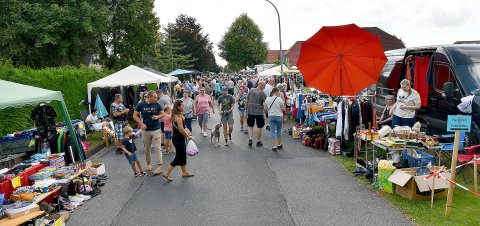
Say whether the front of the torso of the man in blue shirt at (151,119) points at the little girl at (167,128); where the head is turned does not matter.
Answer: no

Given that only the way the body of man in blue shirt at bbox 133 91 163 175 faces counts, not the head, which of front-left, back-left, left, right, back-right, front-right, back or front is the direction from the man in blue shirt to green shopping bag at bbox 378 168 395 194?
front-left

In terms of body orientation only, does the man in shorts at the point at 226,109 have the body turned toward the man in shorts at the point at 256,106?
no

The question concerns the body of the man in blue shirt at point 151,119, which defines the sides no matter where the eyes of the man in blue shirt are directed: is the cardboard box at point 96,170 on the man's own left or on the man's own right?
on the man's own right

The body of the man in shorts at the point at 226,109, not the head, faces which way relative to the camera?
toward the camera

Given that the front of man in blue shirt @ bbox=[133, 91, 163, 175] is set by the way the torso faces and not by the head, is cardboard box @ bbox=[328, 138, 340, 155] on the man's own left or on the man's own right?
on the man's own left

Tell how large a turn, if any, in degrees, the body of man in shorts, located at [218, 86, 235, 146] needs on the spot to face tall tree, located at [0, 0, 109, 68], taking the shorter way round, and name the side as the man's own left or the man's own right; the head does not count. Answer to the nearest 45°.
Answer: approximately 135° to the man's own right

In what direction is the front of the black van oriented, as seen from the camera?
facing the viewer and to the right of the viewer

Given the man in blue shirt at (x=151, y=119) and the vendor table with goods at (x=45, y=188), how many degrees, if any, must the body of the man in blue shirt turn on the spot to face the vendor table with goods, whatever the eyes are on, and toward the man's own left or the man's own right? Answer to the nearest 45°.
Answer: approximately 45° to the man's own right

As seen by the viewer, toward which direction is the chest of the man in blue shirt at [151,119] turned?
toward the camera

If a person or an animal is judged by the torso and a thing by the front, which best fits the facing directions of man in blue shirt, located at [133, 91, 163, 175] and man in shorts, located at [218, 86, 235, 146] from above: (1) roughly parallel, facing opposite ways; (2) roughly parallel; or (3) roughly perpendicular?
roughly parallel
